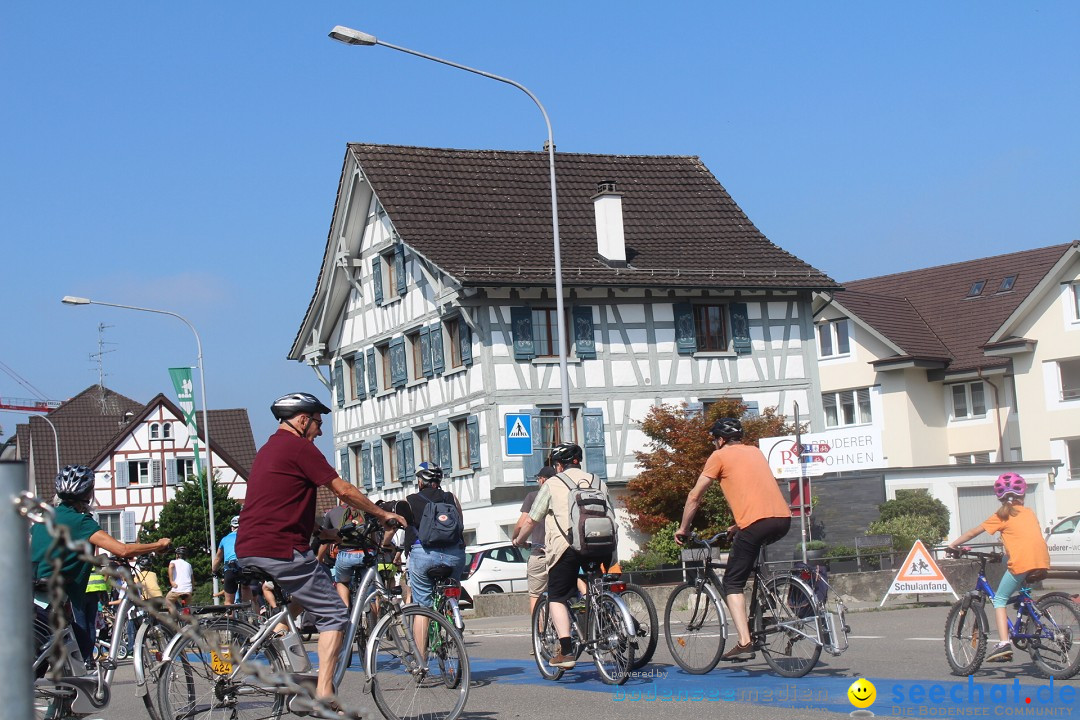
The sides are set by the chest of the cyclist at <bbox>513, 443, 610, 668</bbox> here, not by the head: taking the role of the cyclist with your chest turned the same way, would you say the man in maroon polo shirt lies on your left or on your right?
on your left

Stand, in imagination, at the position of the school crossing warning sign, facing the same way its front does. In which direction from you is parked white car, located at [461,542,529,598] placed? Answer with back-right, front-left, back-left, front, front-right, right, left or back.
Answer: back-right

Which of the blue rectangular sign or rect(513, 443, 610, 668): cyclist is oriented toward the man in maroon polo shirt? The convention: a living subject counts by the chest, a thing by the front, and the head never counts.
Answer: the blue rectangular sign

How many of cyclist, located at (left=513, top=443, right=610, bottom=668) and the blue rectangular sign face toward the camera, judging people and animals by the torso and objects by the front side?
1

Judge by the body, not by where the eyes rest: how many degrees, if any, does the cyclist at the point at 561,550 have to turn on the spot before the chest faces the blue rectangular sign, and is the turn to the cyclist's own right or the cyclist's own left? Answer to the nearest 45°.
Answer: approximately 45° to the cyclist's own right

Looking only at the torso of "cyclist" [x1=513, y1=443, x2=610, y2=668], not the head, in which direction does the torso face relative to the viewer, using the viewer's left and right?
facing away from the viewer and to the left of the viewer

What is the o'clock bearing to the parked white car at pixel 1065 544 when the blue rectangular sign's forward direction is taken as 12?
The parked white car is roughly at 8 o'clock from the blue rectangular sign.

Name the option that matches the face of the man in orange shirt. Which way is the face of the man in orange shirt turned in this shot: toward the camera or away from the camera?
away from the camera

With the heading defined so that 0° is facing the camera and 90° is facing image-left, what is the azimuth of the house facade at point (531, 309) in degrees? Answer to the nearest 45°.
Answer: approximately 45°

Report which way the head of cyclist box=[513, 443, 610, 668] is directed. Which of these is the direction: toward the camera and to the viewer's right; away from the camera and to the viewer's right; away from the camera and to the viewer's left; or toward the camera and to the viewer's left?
away from the camera and to the viewer's left

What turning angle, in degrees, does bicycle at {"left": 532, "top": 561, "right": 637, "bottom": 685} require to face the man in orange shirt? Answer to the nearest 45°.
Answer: approximately 135° to its right

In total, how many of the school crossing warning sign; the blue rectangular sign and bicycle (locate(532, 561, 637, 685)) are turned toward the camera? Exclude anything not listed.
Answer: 2

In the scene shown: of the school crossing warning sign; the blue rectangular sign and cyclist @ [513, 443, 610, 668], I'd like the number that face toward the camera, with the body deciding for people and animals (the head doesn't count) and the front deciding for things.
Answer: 2

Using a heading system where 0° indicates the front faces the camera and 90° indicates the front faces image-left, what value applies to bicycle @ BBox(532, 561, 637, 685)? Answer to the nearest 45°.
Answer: approximately 135°
